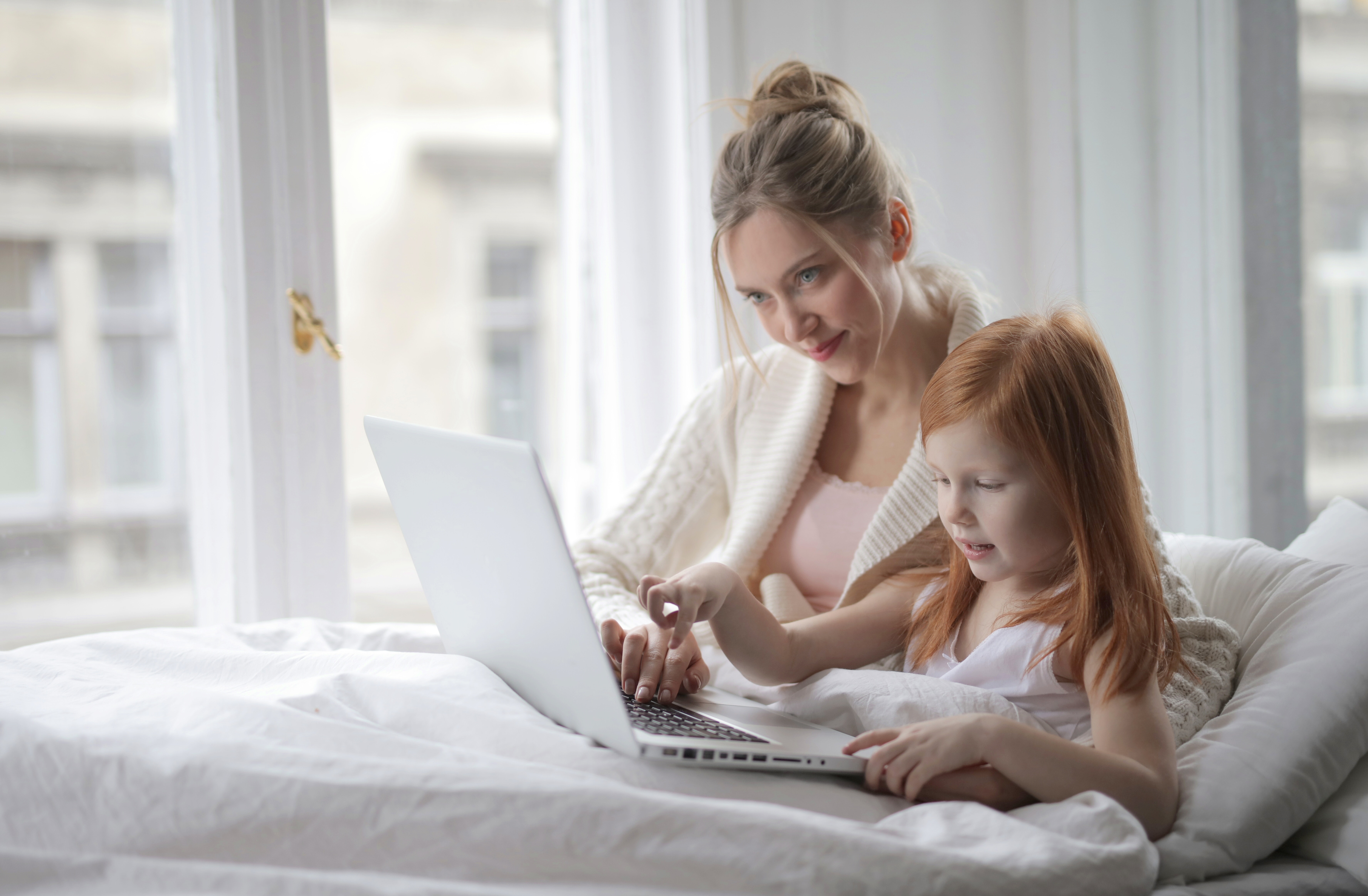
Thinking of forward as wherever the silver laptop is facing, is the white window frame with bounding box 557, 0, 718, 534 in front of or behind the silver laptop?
in front

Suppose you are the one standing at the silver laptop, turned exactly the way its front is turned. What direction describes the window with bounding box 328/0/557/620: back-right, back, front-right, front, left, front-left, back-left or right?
front-left

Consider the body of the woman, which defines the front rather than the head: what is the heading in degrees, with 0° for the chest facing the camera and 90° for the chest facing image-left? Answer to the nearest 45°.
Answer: approximately 45°

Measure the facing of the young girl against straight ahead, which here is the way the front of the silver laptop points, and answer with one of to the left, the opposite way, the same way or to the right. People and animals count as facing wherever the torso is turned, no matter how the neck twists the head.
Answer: the opposite way

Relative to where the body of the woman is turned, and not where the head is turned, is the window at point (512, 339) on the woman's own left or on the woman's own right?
on the woman's own right

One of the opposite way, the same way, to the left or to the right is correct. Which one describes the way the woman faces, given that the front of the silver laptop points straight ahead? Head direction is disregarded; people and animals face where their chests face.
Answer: the opposite way

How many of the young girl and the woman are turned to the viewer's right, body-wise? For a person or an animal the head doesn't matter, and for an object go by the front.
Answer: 0

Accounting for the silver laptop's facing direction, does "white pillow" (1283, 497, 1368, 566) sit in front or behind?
in front

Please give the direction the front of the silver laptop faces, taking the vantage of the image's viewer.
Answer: facing away from the viewer and to the right of the viewer

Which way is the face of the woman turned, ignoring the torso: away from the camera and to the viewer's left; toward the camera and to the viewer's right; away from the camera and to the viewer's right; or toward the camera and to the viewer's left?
toward the camera and to the viewer's left
